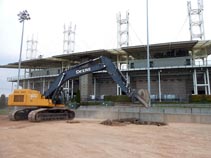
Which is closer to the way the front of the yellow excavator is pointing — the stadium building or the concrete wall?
the concrete wall

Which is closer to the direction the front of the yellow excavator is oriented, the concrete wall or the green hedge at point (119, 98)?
the concrete wall

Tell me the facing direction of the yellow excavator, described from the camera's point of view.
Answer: facing to the right of the viewer

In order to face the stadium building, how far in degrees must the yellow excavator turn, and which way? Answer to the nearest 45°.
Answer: approximately 45° to its left

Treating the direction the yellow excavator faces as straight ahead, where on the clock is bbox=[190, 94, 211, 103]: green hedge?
The green hedge is roughly at 11 o'clock from the yellow excavator.

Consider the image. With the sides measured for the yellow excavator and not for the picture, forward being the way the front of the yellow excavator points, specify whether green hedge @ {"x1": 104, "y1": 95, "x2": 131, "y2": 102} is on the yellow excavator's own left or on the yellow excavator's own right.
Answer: on the yellow excavator's own left

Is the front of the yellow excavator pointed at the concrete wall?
yes
